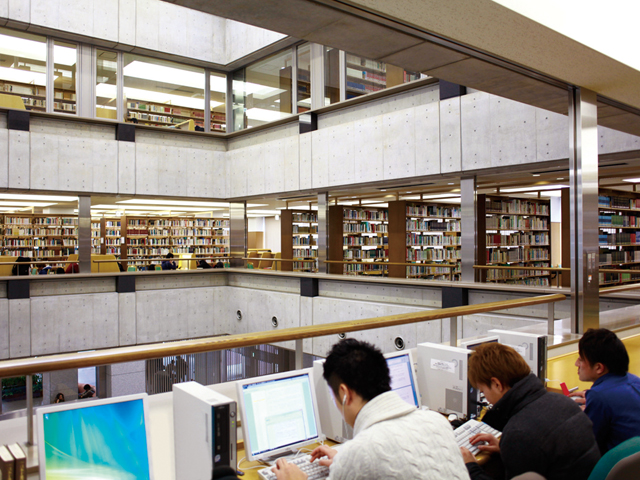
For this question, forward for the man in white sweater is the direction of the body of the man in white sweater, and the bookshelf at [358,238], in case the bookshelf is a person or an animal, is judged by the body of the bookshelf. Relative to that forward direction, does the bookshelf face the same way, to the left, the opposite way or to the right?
the opposite way

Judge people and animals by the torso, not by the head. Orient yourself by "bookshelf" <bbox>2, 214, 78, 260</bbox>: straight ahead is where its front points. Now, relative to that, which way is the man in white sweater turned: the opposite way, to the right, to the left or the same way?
the opposite way

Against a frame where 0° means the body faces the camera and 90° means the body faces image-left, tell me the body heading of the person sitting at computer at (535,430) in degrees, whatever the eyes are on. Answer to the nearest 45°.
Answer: approximately 135°

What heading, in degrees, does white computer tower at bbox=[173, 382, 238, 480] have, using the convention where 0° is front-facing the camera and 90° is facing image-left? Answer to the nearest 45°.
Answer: approximately 315°

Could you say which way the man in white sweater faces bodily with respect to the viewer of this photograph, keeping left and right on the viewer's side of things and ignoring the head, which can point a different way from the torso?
facing away from the viewer and to the left of the viewer

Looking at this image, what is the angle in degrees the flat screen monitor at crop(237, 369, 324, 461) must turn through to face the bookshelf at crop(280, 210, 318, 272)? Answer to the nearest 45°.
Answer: approximately 135° to its left

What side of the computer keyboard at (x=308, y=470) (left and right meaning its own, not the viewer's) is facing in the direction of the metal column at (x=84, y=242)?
back

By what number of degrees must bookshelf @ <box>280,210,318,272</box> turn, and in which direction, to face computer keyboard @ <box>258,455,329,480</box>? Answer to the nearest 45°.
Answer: approximately 45° to its right

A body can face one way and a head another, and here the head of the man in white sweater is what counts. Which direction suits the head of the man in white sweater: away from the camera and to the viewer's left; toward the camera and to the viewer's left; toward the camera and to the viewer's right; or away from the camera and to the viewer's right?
away from the camera and to the viewer's left

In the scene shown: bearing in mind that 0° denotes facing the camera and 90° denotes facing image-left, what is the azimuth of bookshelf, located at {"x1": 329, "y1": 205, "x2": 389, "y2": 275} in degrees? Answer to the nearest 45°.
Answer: approximately 315°

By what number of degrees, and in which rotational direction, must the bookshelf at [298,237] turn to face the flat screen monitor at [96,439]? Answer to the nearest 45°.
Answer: approximately 45° to its right
